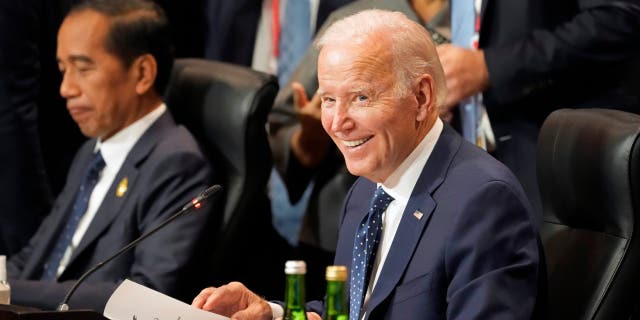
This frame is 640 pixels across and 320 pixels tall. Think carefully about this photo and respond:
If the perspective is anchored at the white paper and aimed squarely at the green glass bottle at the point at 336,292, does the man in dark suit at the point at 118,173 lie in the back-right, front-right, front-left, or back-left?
back-left

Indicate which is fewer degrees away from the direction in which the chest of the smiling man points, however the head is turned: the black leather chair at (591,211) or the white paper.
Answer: the white paper

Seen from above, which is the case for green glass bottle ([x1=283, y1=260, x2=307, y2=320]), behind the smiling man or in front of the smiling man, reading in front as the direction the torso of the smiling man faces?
in front

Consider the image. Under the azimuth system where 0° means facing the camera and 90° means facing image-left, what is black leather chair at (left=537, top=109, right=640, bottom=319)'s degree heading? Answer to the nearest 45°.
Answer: approximately 45°

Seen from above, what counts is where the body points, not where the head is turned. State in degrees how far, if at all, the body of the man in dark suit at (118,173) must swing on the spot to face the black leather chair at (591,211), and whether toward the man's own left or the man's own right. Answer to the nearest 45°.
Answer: approximately 90° to the man's own left

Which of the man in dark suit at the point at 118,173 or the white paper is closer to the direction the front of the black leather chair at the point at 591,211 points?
the white paper

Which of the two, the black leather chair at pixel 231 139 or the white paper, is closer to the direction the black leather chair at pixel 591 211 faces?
the white paper

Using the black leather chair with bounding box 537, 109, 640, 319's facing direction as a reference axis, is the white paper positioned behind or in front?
in front

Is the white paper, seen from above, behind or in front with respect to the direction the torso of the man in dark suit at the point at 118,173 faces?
in front
